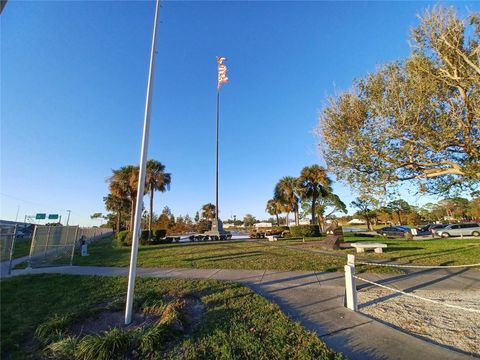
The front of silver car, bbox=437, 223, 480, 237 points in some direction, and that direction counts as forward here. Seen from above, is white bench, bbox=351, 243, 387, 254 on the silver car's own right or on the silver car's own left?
on the silver car's own left

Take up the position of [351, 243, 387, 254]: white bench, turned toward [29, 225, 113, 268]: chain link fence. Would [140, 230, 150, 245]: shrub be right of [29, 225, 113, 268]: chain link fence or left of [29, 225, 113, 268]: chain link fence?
right

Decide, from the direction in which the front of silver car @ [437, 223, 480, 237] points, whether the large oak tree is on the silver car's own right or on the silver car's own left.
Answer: on the silver car's own left

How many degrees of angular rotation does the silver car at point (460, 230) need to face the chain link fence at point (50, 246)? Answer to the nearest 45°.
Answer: approximately 45° to its left

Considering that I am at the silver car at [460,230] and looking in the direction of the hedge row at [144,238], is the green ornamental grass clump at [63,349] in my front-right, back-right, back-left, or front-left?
front-left

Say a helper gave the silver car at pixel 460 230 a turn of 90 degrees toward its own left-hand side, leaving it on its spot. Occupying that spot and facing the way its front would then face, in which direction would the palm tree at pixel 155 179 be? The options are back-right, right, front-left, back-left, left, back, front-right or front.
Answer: front-right

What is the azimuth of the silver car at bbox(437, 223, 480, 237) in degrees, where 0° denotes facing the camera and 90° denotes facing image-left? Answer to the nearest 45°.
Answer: approximately 90°

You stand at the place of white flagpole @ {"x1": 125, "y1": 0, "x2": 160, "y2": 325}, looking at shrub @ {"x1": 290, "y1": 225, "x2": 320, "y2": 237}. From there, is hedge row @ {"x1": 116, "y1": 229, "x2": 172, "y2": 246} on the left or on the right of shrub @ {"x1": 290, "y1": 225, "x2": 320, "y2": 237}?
left

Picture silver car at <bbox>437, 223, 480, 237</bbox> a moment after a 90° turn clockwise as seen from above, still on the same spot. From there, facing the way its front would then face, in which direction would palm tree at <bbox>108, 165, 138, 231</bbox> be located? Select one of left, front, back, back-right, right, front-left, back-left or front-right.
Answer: back-left

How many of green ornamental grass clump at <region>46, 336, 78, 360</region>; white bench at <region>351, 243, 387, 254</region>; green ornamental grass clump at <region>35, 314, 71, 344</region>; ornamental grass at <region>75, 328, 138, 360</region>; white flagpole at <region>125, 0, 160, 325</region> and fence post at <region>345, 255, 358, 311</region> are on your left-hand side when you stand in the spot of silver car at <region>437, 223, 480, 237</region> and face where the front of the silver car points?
6

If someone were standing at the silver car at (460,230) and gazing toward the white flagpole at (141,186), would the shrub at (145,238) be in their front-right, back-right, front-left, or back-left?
front-right

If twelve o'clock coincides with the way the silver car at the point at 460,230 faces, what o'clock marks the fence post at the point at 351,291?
The fence post is roughly at 9 o'clock from the silver car.

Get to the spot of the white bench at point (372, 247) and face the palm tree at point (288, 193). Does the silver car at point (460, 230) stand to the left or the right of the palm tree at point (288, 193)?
right

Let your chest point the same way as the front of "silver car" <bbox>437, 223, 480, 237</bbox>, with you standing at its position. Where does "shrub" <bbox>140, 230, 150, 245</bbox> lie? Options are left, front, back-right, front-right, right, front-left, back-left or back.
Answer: front-left

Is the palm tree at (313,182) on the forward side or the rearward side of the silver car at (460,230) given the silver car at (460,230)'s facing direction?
on the forward side
